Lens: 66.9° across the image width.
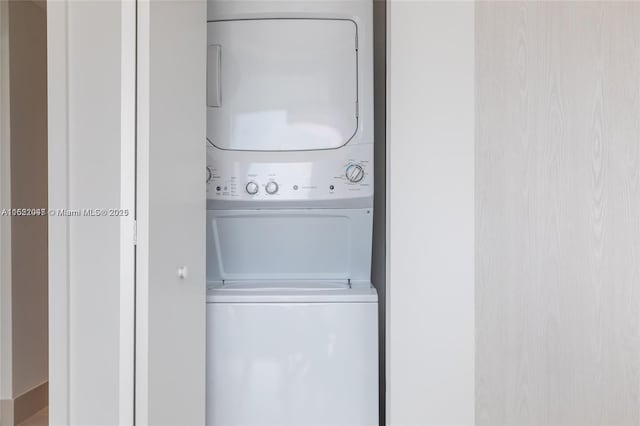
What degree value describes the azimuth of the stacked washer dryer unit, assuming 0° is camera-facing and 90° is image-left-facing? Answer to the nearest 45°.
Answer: approximately 0°

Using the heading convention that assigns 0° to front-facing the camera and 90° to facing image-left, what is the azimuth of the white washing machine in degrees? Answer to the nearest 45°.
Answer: approximately 0°
